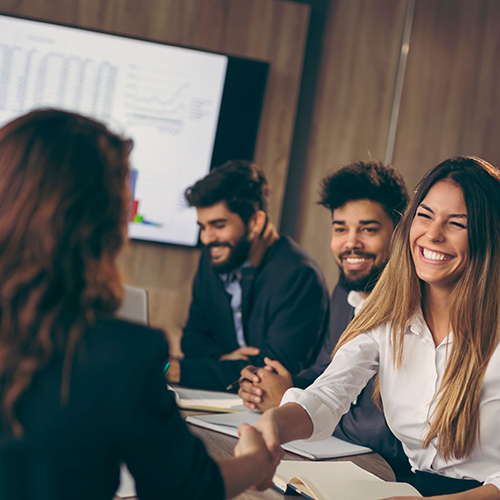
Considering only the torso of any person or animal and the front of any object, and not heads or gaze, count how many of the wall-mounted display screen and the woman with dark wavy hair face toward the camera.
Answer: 1

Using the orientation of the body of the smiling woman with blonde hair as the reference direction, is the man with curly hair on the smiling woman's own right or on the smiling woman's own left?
on the smiling woman's own right

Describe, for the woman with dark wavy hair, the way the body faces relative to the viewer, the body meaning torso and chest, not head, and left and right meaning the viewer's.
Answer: facing away from the viewer and to the right of the viewer

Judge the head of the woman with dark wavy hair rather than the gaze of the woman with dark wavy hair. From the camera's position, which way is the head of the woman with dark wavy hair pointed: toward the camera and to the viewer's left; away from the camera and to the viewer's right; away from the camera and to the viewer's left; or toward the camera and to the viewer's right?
away from the camera and to the viewer's right
